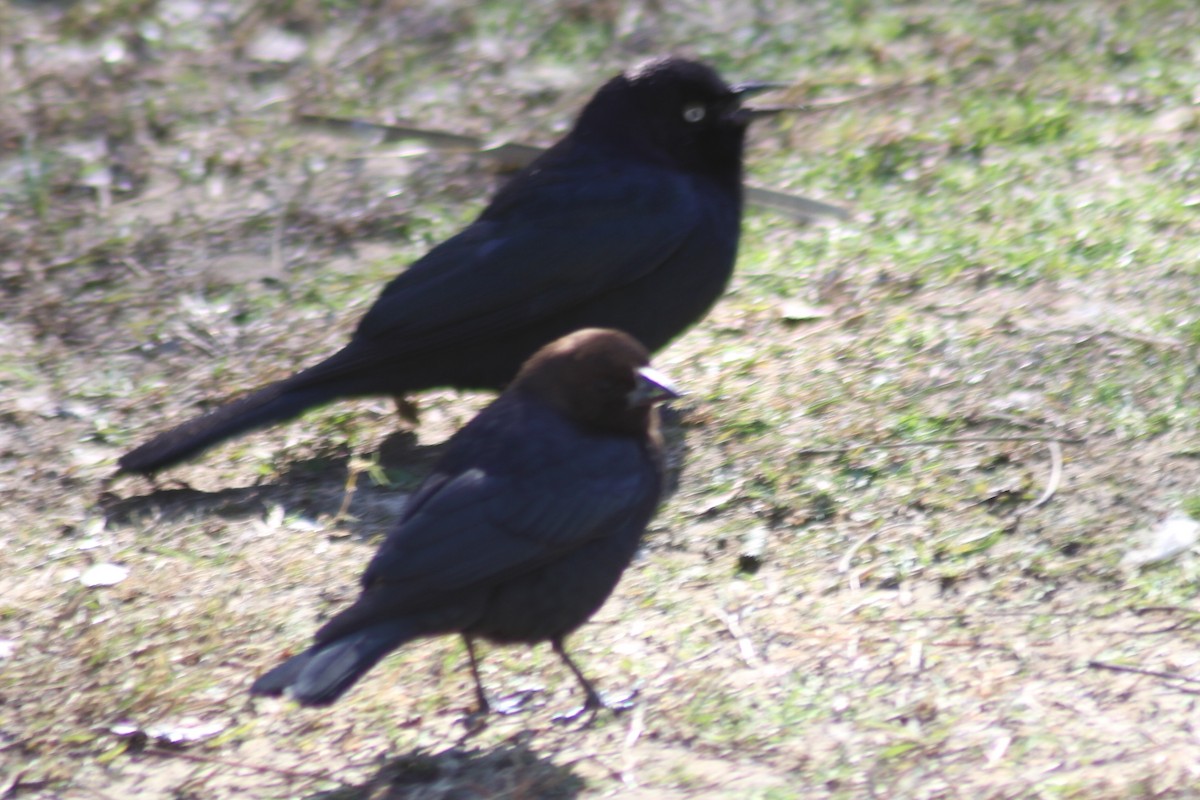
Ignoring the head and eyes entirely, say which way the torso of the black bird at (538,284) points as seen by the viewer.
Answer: to the viewer's right

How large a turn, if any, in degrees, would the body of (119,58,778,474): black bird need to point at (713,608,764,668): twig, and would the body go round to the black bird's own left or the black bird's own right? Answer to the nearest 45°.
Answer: approximately 90° to the black bird's own right

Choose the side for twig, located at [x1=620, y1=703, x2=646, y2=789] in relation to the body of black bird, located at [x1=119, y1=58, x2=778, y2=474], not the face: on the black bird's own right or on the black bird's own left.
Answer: on the black bird's own right

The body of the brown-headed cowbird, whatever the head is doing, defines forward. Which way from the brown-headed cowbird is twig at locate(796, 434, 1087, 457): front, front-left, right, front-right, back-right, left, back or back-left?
front-left

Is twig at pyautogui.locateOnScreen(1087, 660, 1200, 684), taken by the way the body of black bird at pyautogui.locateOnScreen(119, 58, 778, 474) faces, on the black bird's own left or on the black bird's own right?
on the black bird's own right

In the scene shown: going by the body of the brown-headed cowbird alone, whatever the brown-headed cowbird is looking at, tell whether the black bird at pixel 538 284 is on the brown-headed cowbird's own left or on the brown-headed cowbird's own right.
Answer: on the brown-headed cowbird's own left

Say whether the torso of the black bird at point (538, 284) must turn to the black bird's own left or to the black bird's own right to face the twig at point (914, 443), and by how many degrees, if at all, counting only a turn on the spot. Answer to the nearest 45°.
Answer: approximately 45° to the black bird's own right

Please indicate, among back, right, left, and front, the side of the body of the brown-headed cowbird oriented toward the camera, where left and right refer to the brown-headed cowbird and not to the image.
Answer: right

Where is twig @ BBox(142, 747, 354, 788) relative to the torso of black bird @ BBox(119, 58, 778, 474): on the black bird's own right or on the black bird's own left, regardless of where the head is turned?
on the black bird's own right
